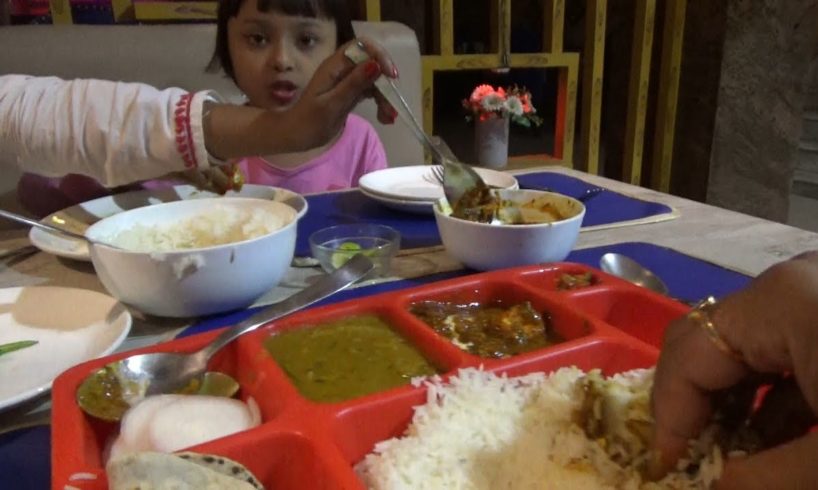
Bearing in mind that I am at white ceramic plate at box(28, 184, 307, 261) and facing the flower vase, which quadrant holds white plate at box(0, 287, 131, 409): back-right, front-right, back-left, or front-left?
back-right

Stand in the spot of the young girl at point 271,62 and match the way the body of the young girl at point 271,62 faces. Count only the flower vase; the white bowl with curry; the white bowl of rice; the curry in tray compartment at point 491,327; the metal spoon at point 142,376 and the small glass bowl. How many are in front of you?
5

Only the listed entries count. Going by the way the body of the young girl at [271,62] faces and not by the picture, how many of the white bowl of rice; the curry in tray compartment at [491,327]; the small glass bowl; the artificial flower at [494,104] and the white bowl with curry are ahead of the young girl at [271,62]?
4

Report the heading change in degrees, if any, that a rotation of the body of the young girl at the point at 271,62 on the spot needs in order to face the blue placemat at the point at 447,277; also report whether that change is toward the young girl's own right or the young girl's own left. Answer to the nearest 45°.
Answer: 0° — they already face it
